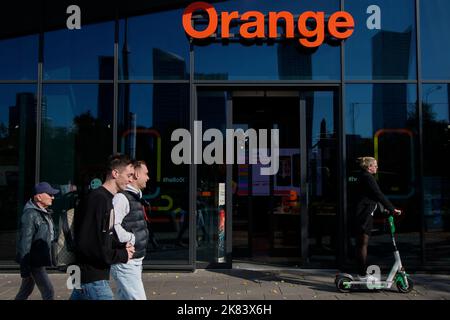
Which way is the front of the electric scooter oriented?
to the viewer's right

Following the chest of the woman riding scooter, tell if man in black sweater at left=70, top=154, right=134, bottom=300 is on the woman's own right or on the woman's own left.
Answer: on the woman's own right

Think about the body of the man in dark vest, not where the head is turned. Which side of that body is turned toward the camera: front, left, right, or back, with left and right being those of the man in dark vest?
right

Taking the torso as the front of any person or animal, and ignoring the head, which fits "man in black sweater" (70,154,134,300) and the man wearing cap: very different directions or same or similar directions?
same or similar directions

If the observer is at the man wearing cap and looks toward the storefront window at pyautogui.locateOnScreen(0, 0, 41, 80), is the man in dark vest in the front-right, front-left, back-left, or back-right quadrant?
back-right

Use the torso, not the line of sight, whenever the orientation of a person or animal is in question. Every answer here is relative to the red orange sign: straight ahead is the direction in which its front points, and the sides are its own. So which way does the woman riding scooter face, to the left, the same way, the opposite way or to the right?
to the left

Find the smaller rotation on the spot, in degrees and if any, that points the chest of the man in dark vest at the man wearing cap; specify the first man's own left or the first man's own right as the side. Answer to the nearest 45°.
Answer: approximately 135° to the first man's own left

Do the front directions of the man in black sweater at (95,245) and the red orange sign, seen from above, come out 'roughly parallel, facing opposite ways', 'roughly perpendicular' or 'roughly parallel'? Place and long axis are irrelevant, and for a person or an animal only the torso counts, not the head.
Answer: roughly perpendicular

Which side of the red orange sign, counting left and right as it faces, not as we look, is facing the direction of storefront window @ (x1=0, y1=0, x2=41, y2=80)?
right

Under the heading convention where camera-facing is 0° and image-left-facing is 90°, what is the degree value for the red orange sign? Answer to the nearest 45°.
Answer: approximately 0°

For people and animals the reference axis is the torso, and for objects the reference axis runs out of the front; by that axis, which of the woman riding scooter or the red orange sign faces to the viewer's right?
the woman riding scooter

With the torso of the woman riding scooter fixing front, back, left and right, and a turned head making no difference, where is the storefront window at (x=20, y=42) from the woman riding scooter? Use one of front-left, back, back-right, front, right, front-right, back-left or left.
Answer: back
